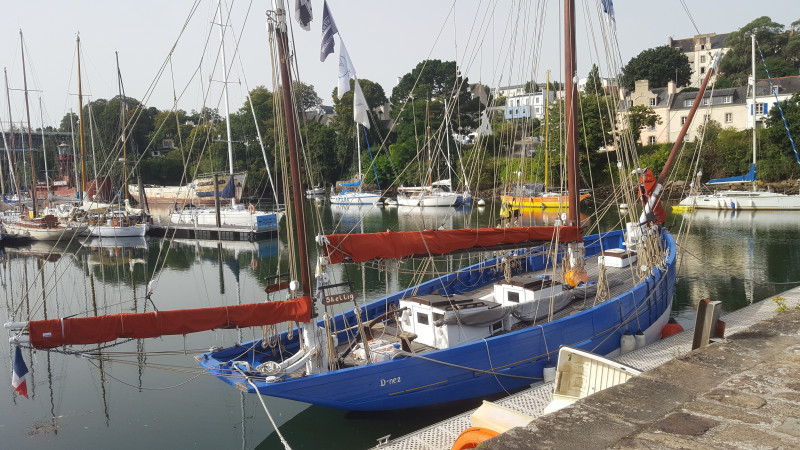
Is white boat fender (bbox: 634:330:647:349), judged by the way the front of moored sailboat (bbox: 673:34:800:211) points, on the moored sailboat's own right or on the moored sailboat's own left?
on the moored sailboat's own right

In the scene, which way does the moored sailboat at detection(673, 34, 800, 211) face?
to the viewer's right

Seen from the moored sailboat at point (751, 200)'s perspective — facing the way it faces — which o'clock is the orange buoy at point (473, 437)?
The orange buoy is roughly at 3 o'clock from the moored sailboat.

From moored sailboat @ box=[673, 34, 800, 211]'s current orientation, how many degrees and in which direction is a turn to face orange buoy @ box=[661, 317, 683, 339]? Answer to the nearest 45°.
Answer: approximately 90° to its right

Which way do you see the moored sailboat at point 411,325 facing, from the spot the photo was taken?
facing away from the viewer and to the right of the viewer

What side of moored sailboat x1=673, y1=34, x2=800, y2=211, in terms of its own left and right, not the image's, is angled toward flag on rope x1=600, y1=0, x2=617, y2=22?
right
